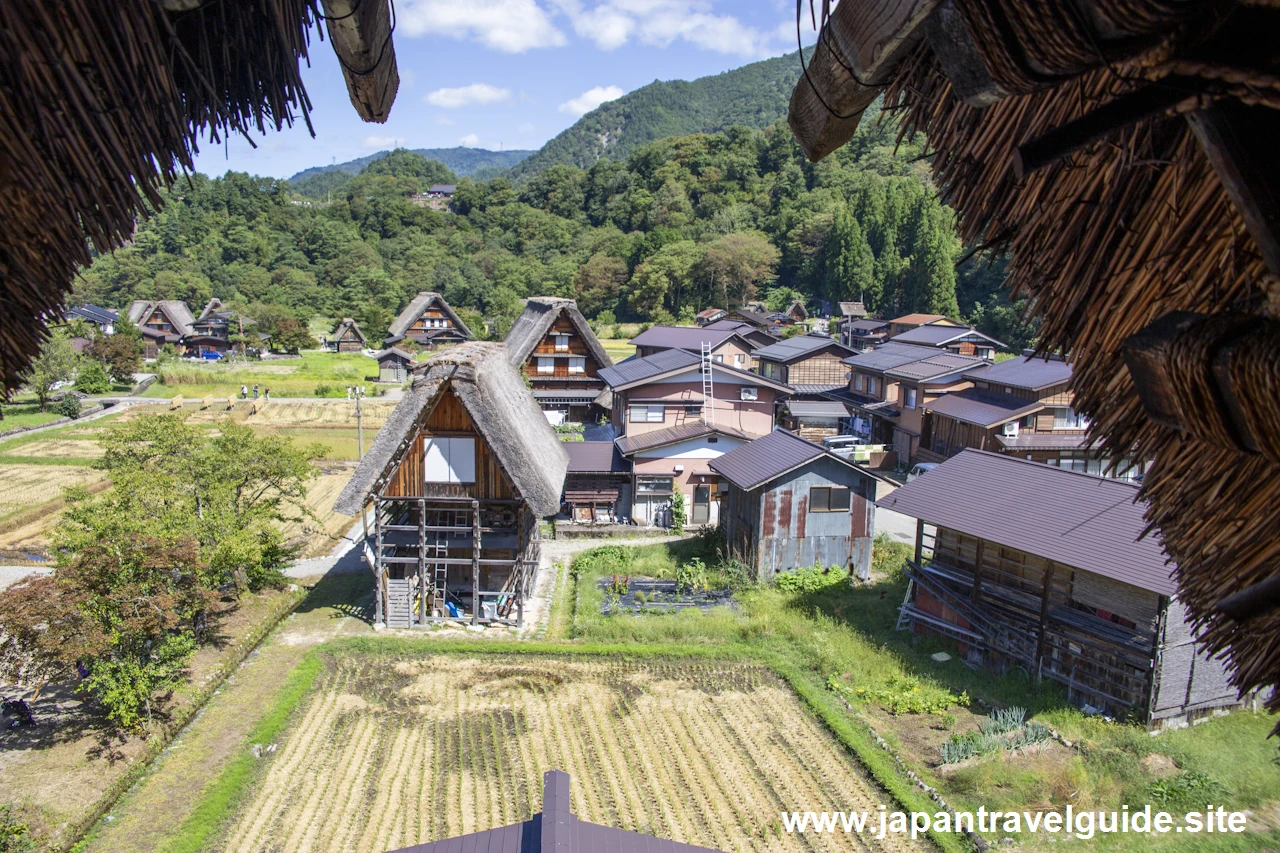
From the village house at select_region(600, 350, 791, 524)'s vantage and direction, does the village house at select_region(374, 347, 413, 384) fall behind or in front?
behind

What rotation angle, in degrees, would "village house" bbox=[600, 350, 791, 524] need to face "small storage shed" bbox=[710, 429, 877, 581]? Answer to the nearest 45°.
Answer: approximately 45° to its left

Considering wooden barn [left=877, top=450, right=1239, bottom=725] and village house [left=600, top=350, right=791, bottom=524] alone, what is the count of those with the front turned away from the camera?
0

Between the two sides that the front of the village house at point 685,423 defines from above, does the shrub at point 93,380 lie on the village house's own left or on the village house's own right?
on the village house's own right

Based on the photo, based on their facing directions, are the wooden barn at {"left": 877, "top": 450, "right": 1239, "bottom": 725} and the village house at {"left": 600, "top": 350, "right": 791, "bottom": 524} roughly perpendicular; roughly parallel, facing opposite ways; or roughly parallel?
roughly perpendicular

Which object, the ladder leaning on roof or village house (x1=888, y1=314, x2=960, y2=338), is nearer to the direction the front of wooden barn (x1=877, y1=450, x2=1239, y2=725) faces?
the ladder leaning on roof

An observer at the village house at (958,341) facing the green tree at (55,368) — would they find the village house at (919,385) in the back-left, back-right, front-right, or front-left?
front-left

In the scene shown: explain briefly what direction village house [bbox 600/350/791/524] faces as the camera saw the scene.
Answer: facing the viewer

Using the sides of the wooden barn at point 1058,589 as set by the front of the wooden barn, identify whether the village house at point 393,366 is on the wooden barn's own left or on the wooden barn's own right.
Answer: on the wooden barn's own right

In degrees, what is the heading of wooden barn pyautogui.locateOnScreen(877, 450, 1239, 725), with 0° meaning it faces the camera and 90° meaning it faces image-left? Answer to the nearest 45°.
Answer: approximately 45°

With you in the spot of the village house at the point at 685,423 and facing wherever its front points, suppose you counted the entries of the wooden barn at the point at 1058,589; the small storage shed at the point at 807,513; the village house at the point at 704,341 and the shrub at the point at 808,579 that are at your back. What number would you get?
1

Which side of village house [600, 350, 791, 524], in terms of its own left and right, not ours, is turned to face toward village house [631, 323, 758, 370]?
back

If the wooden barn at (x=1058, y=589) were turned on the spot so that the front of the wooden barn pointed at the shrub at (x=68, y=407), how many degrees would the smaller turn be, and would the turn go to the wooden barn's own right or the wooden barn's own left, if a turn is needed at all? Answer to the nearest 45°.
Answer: approximately 45° to the wooden barn's own right

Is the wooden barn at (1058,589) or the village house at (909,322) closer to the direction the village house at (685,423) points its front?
the wooden barn

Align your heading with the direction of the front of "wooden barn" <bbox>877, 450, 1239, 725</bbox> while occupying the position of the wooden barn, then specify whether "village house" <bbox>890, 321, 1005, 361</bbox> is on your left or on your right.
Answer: on your right

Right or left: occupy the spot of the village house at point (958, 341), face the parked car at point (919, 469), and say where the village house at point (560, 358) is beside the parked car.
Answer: right

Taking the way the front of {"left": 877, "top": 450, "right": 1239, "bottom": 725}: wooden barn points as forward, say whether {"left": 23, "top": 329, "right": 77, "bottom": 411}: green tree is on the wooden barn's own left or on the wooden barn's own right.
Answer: on the wooden barn's own right
